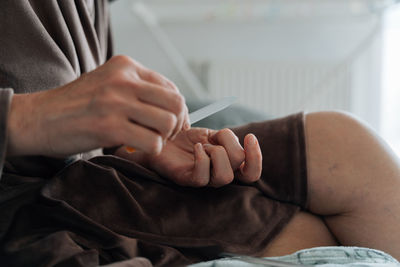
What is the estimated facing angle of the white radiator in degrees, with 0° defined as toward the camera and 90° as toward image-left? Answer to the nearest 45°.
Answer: approximately 0°

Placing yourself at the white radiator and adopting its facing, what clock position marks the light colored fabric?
The light colored fabric is roughly at 12 o'clock from the white radiator.
